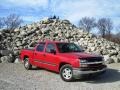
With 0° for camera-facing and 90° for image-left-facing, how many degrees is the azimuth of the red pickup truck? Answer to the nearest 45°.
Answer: approximately 315°
